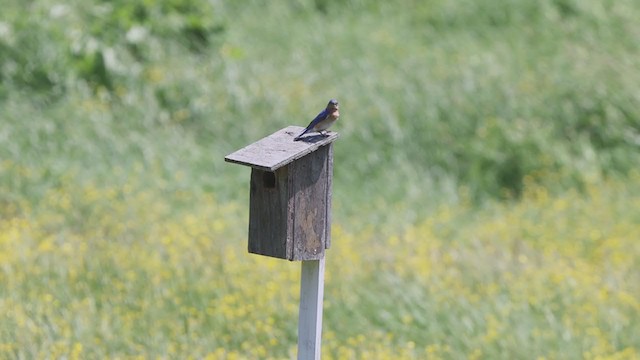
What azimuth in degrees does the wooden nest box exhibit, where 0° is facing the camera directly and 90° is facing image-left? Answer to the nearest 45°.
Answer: approximately 45°
